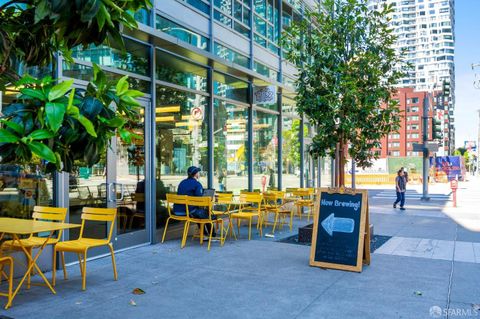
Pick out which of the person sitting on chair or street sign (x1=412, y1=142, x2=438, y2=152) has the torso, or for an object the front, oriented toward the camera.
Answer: the street sign

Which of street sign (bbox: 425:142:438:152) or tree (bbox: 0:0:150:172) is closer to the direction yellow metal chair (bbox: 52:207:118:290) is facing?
the tree

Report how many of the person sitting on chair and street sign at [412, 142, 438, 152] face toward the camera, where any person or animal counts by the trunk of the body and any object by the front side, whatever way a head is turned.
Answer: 1

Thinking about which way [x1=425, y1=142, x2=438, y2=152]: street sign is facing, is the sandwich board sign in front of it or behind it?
in front

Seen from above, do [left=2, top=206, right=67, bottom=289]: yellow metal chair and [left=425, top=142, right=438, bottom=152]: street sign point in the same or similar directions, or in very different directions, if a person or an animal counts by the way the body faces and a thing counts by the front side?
same or similar directions

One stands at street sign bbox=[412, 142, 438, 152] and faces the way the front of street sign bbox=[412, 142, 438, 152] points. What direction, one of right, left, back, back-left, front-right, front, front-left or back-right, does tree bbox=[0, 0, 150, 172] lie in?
front

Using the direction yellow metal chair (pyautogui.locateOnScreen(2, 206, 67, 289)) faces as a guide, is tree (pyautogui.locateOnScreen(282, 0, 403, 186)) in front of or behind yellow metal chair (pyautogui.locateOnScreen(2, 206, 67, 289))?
behind

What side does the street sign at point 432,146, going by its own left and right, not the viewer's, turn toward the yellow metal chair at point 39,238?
front

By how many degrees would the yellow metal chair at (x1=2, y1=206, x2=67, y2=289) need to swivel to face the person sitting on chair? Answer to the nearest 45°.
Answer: approximately 180°

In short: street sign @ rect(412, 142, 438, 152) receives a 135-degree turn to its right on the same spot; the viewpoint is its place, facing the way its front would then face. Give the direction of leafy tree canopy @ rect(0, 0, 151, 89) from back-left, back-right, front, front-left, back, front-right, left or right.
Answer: back-left

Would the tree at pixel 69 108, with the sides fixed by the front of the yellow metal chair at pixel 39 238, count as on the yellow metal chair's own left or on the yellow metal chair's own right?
on the yellow metal chair's own left
